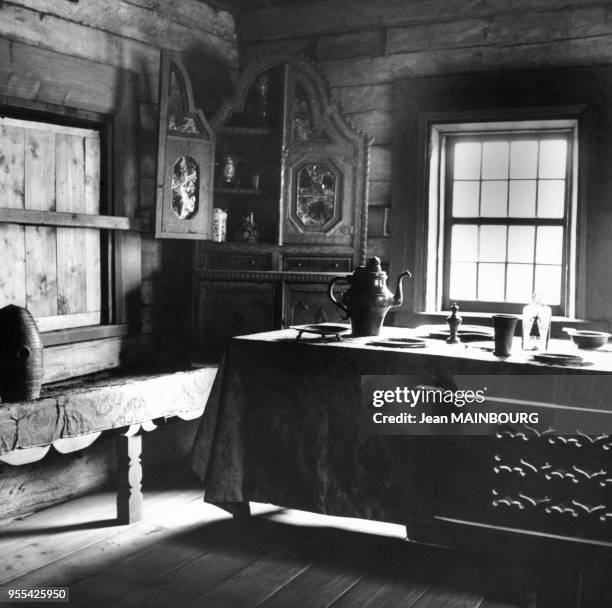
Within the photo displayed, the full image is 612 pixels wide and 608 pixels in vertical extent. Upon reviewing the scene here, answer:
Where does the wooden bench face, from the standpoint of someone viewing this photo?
facing the viewer and to the right of the viewer

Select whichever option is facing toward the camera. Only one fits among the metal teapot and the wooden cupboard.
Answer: the wooden cupboard

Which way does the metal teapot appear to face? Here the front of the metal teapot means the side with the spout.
to the viewer's right

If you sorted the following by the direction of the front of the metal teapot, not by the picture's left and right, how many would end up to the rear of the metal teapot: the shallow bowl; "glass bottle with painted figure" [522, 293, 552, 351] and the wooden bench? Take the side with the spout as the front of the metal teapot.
1

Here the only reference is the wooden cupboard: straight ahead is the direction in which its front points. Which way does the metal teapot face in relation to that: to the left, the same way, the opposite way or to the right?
to the left

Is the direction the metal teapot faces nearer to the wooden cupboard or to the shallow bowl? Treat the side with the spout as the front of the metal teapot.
the shallow bowl

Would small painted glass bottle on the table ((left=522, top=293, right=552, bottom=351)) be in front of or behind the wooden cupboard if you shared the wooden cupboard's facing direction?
in front

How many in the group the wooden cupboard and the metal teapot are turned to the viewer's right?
1

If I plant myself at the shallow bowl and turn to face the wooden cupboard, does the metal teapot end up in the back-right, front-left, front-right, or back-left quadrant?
front-left

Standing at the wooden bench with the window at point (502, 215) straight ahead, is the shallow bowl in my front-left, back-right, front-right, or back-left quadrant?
front-right

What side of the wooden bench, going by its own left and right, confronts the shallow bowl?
front

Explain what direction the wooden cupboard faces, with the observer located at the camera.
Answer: facing the viewer

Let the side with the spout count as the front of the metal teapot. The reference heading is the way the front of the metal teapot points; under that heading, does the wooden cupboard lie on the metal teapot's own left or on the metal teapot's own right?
on the metal teapot's own left

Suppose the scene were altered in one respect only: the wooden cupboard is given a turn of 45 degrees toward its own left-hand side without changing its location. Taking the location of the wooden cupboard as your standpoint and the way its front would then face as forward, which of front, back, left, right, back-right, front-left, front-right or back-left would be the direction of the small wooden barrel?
right

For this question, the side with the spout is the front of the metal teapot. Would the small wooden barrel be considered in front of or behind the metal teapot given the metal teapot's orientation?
behind
